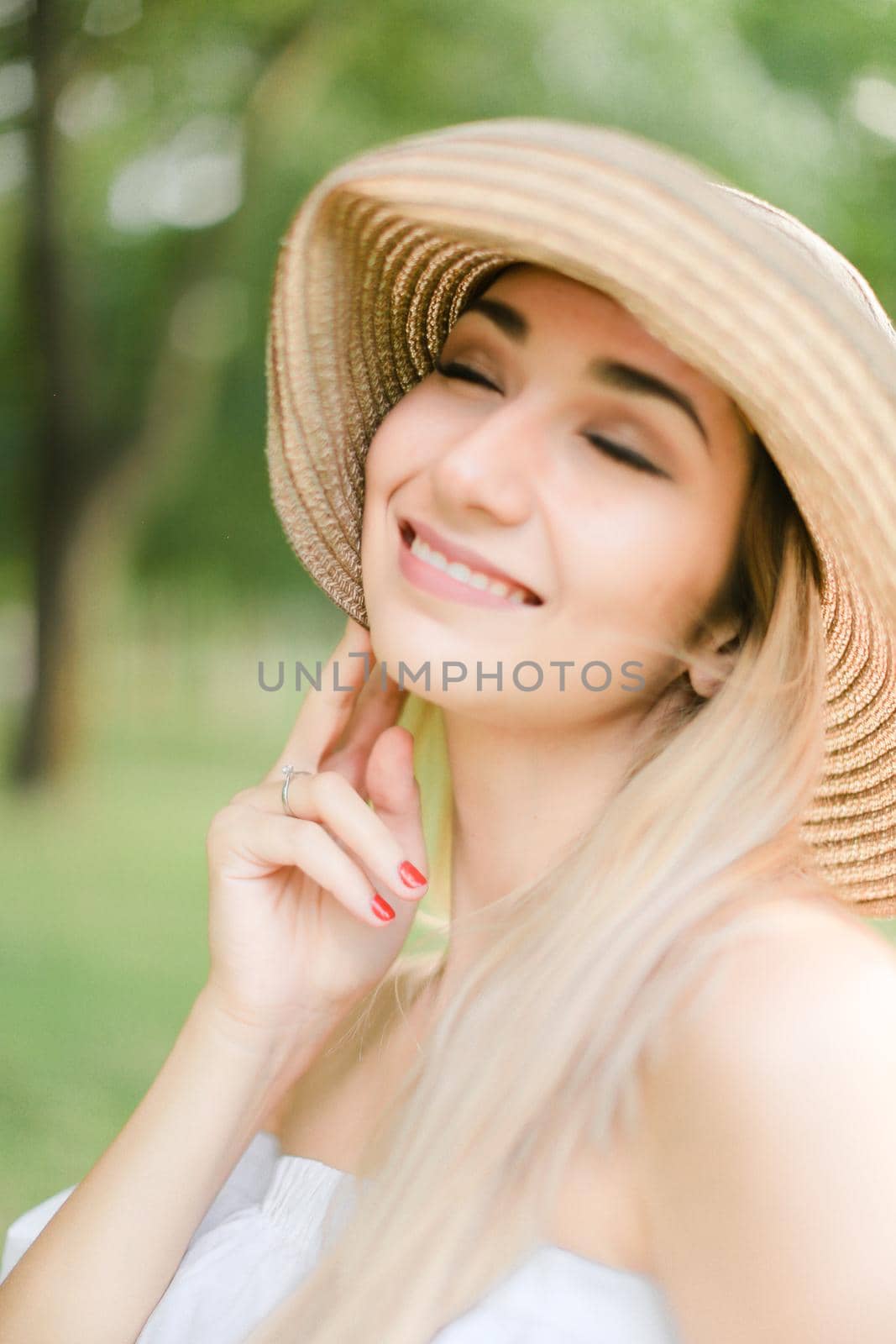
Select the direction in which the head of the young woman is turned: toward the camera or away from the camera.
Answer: toward the camera

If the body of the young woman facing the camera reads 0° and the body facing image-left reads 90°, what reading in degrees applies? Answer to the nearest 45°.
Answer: approximately 45°
